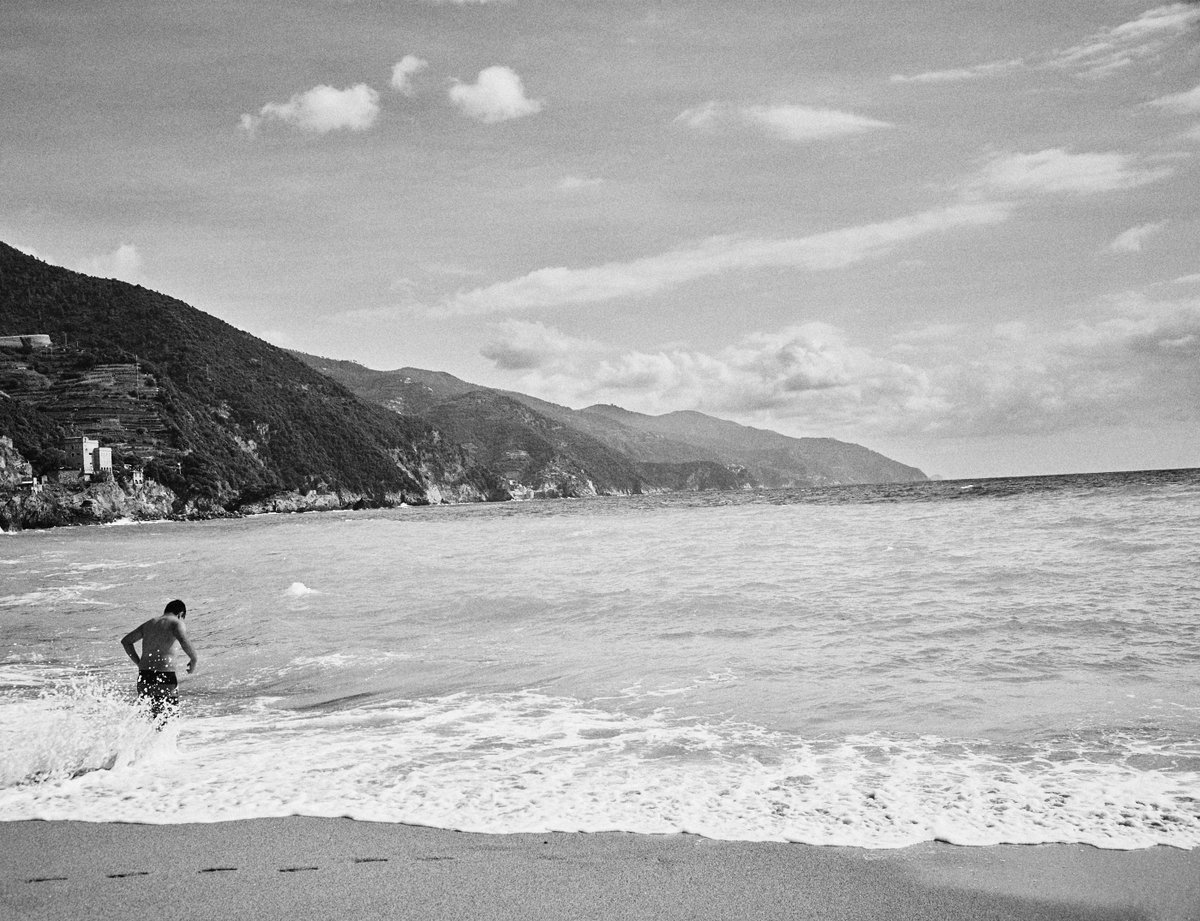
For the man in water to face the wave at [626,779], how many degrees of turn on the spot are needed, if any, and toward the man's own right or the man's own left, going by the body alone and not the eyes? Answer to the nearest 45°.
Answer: approximately 90° to the man's own right

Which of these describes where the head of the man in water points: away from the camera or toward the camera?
away from the camera

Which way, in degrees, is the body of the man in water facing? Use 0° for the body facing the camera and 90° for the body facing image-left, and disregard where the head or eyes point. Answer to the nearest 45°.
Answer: approximately 225°
